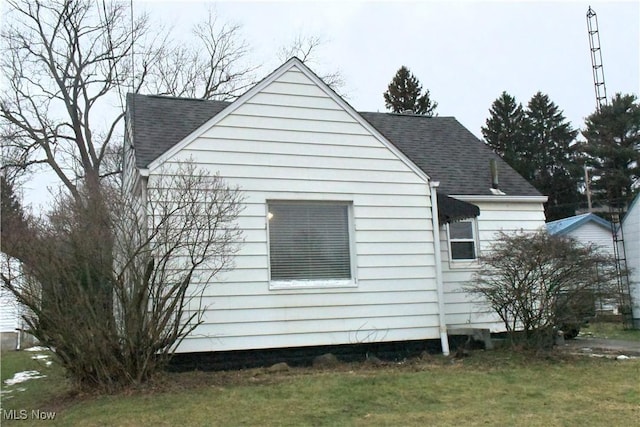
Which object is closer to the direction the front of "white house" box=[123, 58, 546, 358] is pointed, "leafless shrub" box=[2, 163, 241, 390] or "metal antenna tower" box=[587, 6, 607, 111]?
the leafless shrub

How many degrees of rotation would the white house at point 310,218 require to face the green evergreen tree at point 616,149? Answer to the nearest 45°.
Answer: approximately 135° to its left

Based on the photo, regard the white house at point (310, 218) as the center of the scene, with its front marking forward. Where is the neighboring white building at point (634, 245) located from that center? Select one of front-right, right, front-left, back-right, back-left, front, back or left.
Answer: back-left

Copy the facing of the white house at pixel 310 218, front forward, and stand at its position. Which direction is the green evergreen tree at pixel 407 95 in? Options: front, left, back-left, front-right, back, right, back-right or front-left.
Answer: back

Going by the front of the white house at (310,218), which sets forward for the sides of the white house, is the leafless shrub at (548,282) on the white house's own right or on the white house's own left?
on the white house's own left

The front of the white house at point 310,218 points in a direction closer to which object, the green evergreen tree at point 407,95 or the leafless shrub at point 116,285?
the leafless shrub

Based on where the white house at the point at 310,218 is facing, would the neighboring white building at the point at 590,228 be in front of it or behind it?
behind

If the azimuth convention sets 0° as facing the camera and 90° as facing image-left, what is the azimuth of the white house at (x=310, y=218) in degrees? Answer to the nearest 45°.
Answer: approximately 0°

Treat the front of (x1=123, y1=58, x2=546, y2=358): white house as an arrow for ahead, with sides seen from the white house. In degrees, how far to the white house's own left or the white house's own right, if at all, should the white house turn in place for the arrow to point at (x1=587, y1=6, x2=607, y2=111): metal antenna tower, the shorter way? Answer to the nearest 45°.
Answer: approximately 135° to the white house's own left
